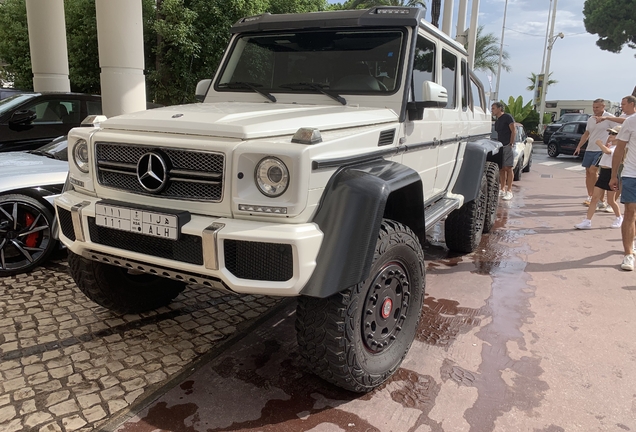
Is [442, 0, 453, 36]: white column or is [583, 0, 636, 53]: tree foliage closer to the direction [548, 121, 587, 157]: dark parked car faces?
the white column

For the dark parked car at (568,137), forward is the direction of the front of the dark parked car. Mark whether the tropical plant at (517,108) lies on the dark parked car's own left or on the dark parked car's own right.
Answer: on the dark parked car's own right

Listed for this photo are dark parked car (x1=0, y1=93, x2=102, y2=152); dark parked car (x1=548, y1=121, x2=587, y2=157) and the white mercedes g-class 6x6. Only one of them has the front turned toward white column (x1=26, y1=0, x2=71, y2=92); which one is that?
dark parked car (x1=548, y1=121, x2=587, y2=157)

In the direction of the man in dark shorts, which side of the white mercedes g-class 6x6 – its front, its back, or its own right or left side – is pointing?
back

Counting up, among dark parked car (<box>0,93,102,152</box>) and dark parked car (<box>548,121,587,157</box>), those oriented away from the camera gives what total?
0

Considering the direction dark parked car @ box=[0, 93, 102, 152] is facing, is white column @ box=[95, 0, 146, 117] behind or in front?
behind

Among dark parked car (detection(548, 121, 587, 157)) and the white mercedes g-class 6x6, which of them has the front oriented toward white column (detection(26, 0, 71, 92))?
the dark parked car

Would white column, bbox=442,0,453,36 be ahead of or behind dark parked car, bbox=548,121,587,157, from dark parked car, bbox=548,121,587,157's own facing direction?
ahead

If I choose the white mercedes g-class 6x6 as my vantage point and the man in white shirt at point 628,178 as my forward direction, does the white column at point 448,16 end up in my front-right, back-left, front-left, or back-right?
front-left

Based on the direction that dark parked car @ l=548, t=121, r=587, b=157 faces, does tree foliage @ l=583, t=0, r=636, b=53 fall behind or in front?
behind

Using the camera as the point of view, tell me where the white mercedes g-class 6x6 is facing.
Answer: facing the viewer and to the left of the viewer

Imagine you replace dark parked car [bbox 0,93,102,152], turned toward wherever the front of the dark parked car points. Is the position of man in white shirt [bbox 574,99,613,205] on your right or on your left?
on your left

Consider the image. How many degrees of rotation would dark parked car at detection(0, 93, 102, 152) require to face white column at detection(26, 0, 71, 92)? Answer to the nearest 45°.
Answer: approximately 135° to its right

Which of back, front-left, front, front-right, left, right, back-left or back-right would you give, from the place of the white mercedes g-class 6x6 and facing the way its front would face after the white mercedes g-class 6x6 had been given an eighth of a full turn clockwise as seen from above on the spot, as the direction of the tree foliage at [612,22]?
back-right
